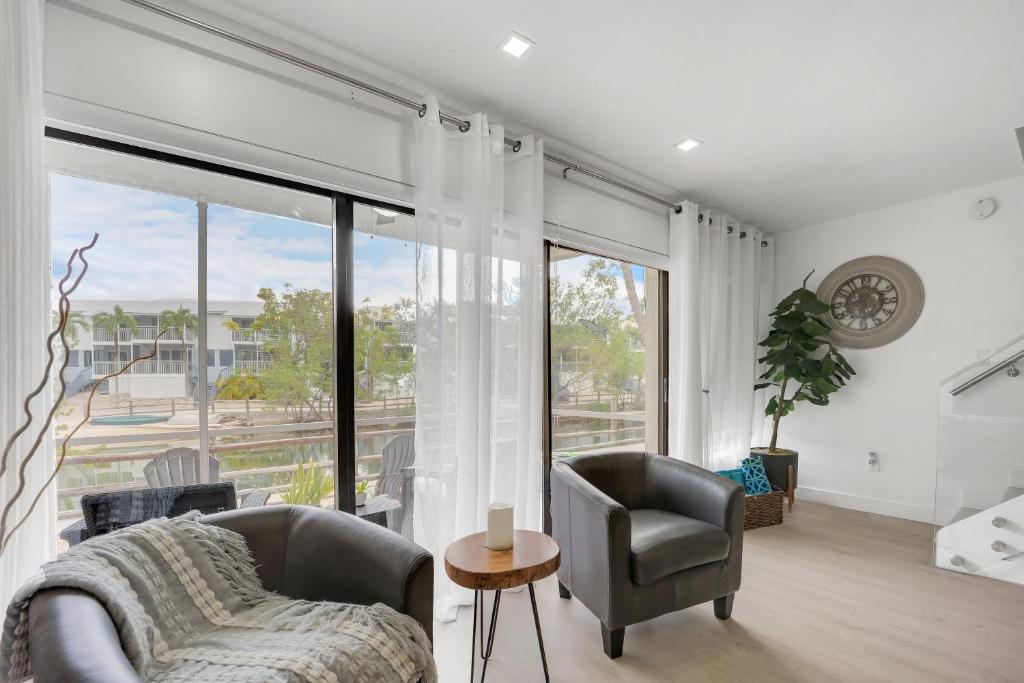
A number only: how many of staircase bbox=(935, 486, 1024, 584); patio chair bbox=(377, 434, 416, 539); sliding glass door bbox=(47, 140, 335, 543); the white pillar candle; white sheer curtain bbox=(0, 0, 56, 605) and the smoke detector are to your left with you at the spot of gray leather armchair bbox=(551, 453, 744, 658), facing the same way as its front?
2

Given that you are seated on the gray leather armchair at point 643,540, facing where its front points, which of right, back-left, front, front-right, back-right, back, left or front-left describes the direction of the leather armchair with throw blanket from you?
right

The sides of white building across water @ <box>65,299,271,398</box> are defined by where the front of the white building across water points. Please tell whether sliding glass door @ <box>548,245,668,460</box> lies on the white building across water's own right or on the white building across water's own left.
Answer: on the white building across water's own left

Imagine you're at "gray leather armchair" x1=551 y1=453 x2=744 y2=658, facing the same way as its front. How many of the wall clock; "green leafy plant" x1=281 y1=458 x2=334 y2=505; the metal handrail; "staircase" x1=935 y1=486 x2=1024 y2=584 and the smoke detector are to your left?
4

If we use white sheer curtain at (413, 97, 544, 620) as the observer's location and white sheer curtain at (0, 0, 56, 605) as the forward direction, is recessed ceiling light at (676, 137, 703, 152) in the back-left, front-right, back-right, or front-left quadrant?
back-left

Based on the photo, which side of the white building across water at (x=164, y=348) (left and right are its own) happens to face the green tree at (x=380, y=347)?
left

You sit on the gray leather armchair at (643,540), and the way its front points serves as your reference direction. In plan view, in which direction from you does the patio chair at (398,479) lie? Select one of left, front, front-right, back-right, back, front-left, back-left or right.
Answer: back-right

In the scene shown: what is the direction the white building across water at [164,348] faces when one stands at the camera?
facing the viewer

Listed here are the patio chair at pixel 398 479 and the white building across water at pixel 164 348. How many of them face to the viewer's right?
0
